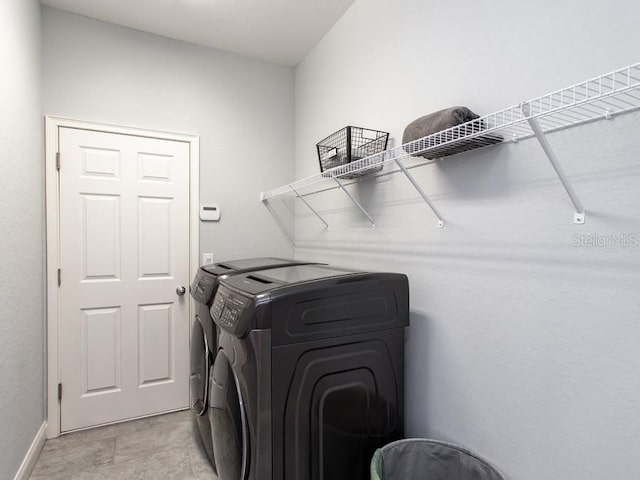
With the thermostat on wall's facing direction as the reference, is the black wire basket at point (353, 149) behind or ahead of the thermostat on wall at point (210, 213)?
ahead

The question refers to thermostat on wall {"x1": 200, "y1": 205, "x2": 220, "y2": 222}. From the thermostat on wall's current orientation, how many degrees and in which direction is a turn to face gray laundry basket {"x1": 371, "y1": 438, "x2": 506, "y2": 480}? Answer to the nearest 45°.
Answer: approximately 45° to its left

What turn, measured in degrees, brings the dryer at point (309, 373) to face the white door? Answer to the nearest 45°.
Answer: approximately 90° to its right

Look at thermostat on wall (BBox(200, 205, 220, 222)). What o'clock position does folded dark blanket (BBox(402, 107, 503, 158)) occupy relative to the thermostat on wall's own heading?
The folded dark blanket is roughly at 11 o'clock from the thermostat on wall.

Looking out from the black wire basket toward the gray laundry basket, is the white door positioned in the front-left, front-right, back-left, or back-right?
back-right

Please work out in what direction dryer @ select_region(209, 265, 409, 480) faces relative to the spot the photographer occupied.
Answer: facing the viewer and to the left of the viewer

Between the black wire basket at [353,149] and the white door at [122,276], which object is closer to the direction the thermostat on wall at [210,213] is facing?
the black wire basket

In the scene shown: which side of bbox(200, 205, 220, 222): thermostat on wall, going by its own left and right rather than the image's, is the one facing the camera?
front

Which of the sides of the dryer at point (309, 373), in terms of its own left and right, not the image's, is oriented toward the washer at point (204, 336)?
right

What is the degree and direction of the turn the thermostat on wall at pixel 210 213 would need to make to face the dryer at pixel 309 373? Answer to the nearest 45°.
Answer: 0° — it already faces it

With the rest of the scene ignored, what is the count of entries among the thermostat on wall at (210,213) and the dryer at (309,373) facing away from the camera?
0
